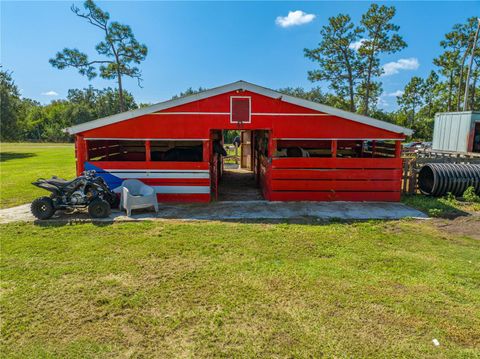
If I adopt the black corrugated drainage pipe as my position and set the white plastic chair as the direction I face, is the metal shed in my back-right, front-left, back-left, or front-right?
back-right

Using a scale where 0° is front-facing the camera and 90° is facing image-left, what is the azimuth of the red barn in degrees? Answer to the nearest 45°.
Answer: approximately 0°

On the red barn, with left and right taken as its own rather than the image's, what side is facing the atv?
right

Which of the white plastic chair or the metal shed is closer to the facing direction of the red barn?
the white plastic chair

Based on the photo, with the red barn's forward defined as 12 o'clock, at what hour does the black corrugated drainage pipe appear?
The black corrugated drainage pipe is roughly at 9 o'clock from the red barn.

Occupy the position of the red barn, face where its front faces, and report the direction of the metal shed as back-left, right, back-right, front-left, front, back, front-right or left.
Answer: back-left

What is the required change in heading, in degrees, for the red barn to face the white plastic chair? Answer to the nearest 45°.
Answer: approximately 45° to its right
